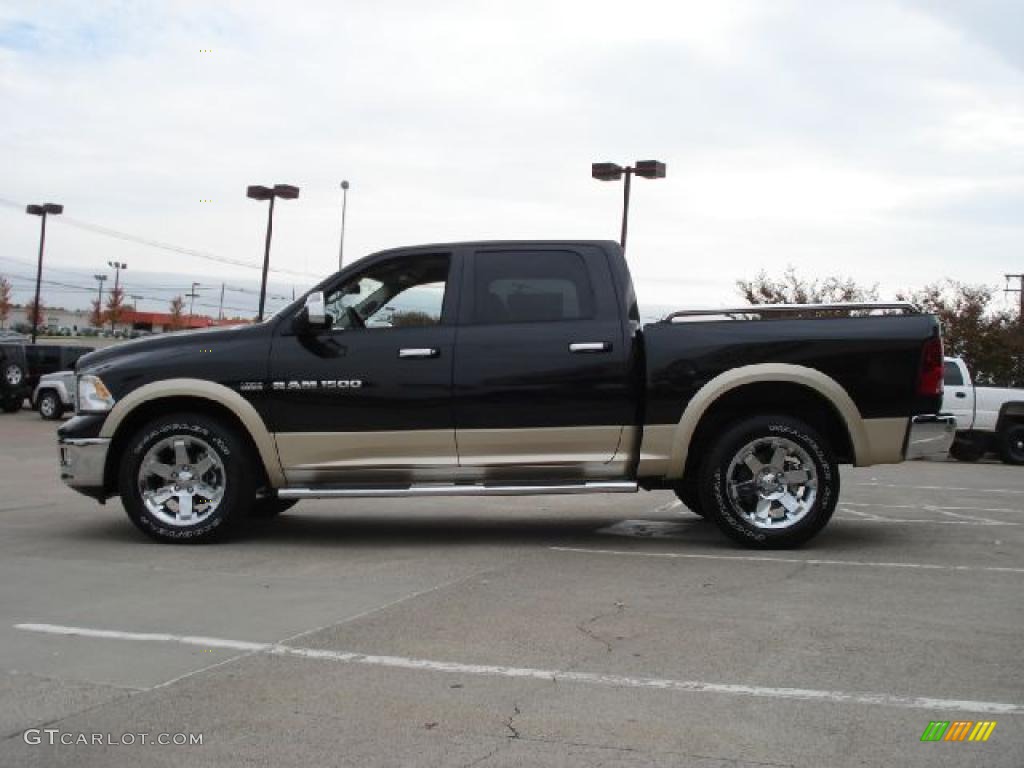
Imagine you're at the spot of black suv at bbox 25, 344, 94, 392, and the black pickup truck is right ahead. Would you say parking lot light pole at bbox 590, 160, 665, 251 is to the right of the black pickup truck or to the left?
left

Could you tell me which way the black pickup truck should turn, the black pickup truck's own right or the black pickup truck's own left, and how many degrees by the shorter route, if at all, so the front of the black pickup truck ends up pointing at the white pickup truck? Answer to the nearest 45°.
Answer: approximately 135° to the black pickup truck's own right

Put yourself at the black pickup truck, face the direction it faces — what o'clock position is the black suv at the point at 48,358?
The black suv is roughly at 2 o'clock from the black pickup truck.

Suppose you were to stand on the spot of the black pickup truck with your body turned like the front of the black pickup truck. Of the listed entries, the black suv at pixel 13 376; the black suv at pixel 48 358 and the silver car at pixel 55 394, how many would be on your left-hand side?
0

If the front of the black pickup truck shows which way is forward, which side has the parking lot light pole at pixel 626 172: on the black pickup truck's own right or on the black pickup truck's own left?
on the black pickup truck's own right

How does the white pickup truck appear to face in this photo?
to the viewer's left

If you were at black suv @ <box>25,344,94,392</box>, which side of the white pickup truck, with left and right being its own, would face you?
front

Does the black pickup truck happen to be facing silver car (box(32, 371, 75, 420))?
no

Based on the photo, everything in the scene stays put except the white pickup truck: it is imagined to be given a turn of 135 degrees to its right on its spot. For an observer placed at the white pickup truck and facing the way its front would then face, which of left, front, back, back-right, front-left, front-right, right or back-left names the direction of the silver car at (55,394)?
back-left

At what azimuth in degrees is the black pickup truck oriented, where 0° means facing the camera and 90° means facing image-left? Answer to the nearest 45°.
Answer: approximately 90°

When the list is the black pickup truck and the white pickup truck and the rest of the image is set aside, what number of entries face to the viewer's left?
2

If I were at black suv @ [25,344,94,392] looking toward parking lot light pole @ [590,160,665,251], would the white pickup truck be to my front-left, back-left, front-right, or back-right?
front-right

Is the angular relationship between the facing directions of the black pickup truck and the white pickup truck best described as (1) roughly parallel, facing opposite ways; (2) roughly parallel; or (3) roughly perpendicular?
roughly parallel
